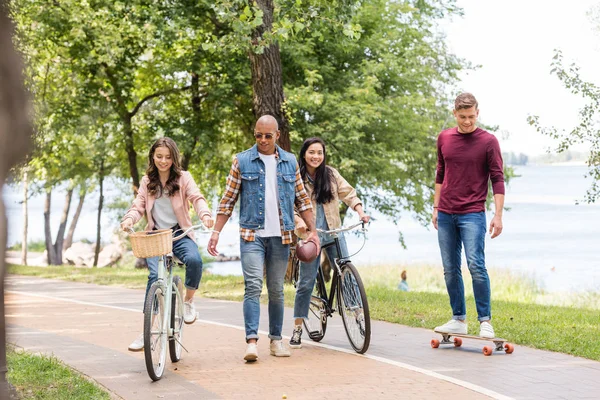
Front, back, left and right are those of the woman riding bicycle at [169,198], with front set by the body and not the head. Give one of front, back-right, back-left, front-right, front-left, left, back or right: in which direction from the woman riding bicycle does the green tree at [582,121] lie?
back-left

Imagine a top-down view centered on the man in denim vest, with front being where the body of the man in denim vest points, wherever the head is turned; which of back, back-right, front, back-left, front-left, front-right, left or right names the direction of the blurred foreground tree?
front

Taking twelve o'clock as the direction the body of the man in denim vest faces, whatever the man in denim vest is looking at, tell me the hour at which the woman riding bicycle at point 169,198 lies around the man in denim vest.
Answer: The woman riding bicycle is roughly at 3 o'clock from the man in denim vest.

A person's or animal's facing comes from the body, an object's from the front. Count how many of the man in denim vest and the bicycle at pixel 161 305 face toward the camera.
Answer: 2

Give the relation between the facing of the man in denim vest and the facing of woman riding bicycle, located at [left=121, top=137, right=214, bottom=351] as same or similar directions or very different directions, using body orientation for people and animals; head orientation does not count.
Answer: same or similar directions

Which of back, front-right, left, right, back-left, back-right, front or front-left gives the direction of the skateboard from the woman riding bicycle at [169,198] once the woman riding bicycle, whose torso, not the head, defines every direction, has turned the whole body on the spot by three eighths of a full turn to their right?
back-right

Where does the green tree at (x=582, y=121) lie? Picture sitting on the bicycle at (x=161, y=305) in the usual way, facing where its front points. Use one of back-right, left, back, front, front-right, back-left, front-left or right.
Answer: back-left

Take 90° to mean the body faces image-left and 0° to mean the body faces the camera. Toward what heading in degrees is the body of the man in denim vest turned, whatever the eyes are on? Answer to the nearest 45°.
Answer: approximately 0°

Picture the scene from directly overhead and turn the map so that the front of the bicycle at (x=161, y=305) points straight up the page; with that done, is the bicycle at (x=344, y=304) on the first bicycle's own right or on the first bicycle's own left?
on the first bicycle's own left

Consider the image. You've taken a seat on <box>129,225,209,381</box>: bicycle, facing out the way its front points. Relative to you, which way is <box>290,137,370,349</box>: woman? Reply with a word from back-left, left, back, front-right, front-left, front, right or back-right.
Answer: back-left

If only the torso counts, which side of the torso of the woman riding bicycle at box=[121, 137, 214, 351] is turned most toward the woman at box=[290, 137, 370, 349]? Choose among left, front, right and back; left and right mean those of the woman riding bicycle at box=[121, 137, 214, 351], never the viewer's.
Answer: left

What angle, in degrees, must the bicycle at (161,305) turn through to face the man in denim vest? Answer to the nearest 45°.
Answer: approximately 135° to its left

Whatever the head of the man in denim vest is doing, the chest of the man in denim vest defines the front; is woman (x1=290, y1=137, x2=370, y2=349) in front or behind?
behind

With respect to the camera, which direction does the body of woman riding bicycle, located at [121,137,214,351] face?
toward the camera

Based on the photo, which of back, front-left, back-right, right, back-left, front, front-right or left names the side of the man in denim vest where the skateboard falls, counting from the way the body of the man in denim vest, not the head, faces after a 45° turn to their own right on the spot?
back-left

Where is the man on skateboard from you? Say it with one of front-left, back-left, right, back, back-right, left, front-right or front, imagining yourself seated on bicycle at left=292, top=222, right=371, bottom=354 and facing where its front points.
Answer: front-left
